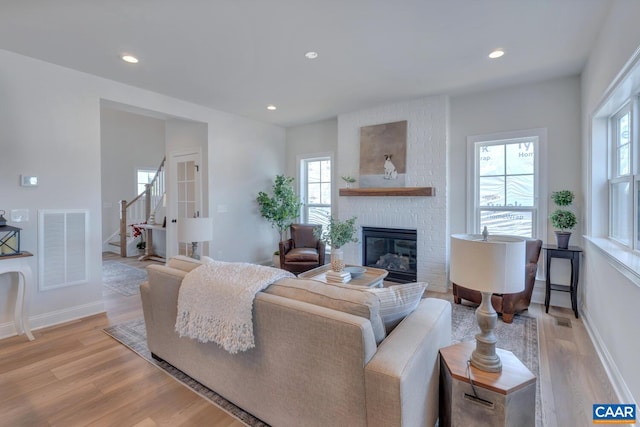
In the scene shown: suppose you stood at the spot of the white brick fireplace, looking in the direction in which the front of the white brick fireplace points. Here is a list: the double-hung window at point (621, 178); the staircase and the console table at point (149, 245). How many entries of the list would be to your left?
1

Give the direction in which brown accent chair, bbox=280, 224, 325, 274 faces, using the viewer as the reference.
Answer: facing the viewer

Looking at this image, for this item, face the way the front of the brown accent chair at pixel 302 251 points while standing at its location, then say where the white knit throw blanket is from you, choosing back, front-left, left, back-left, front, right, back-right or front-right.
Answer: front

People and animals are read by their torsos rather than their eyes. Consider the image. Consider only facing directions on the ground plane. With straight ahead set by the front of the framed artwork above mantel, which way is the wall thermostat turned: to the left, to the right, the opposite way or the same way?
to the left

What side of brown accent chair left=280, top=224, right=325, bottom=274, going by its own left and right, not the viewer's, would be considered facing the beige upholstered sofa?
front

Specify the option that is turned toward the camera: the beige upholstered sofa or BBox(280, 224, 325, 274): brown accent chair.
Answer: the brown accent chair

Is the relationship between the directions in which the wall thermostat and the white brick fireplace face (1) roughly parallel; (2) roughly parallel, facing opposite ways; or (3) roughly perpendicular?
roughly perpendicular

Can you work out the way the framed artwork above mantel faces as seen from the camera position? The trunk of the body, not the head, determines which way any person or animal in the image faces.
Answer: facing the viewer and to the left of the viewer

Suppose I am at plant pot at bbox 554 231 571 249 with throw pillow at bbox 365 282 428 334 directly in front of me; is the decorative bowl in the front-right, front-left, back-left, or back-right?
front-right

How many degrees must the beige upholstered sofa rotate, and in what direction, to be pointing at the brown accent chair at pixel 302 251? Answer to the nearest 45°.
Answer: approximately 45° to its left

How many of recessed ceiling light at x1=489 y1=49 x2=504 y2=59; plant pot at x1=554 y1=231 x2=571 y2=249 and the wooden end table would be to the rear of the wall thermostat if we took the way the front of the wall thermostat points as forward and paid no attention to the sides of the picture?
0

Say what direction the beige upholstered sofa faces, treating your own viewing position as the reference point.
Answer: facing away from the viewer and to the right of the viewer

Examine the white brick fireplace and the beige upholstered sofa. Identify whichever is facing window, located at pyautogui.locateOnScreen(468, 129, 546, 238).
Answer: the beige upholstered sofa

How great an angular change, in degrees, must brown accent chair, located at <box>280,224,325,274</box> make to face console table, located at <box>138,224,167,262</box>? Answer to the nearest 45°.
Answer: approximately 135° to its right
